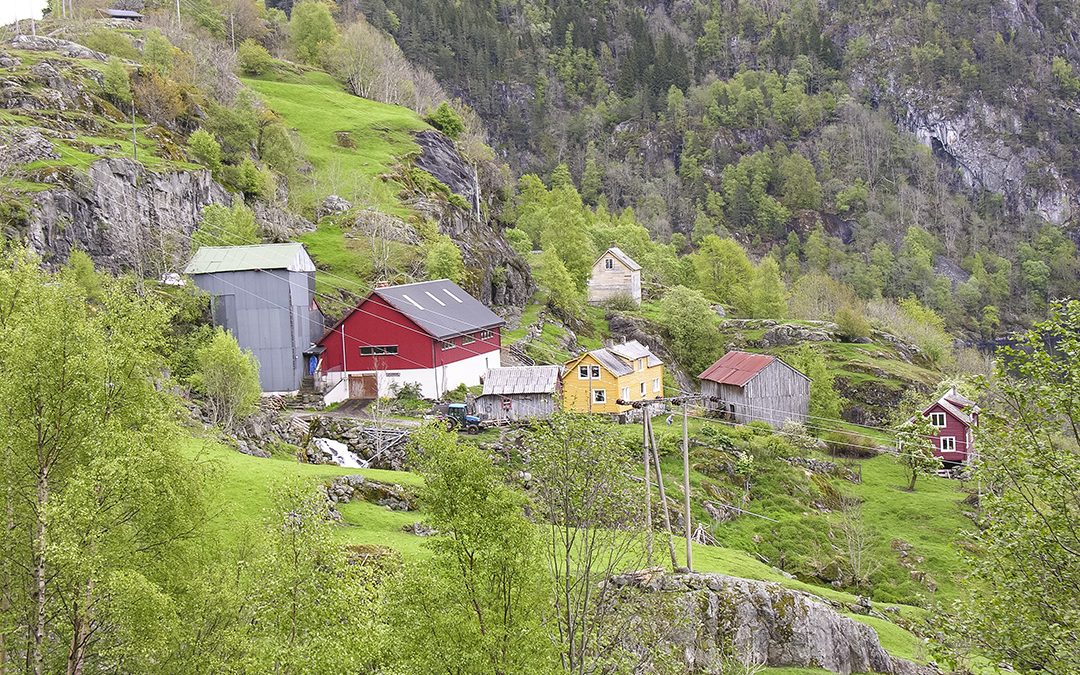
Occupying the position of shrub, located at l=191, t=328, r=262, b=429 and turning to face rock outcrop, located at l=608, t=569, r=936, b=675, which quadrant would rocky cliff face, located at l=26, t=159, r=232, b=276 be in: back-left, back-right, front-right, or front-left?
back-left

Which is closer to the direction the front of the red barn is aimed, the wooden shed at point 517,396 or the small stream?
the small stream

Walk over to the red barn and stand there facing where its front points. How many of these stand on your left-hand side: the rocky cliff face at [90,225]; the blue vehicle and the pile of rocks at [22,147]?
1

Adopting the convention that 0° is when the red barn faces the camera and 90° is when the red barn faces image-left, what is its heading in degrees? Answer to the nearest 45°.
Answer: approximately 45°

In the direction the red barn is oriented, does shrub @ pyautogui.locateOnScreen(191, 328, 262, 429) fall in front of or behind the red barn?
in front

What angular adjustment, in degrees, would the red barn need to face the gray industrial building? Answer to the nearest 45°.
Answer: approximately 45° to its right

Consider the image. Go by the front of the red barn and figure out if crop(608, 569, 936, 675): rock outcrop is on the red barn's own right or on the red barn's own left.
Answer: on the red barn's own left

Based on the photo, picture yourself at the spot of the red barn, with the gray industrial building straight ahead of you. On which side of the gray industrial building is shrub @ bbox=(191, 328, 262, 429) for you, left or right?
left
